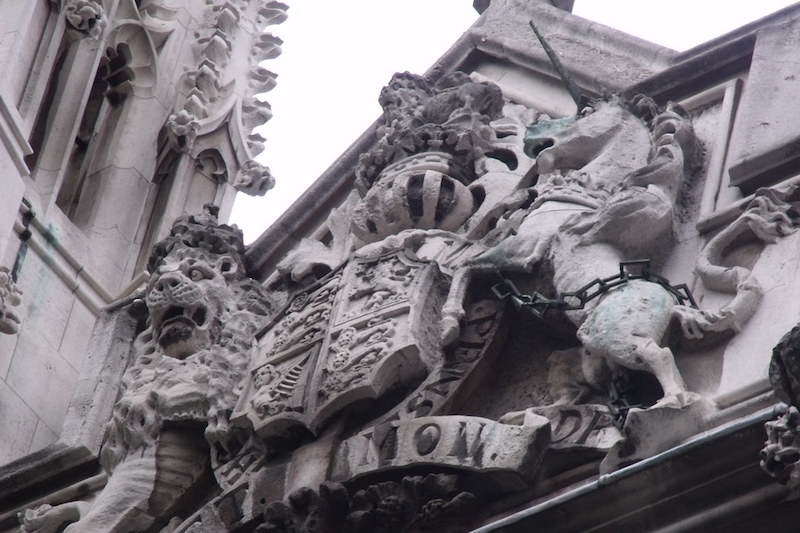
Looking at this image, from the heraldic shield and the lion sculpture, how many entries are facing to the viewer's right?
0

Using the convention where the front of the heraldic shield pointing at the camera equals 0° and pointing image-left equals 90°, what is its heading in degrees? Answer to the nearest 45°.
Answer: approximately 45°

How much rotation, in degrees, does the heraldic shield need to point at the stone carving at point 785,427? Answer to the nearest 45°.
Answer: approximately 90° to its left

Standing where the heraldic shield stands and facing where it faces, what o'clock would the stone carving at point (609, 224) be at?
The stone carving is roughly at 8 o'clock from the heraldic shield.

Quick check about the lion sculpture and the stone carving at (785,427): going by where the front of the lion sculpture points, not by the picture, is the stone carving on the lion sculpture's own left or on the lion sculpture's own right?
on the lion sculpture's own left

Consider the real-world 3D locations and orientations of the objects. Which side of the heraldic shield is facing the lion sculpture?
right

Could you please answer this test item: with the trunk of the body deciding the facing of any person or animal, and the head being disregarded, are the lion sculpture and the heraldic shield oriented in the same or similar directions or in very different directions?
same or similar directions
